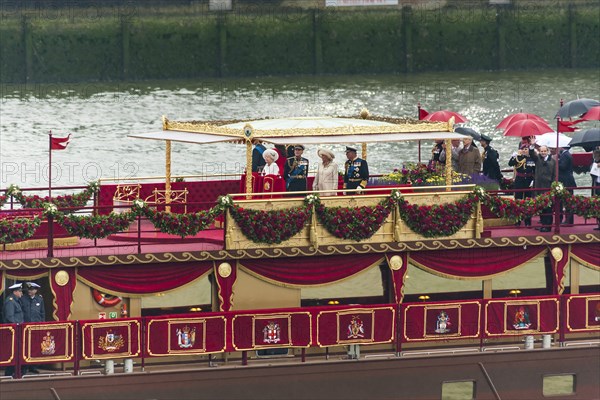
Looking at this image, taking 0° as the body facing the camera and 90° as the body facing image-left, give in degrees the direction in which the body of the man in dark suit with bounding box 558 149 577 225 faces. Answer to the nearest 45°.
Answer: approximately 90°

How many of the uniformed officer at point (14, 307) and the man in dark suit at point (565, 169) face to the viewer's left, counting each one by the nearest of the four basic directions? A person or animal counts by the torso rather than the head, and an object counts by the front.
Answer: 1

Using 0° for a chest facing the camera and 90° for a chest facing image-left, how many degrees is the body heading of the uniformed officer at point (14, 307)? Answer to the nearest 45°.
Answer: approximately 315°
